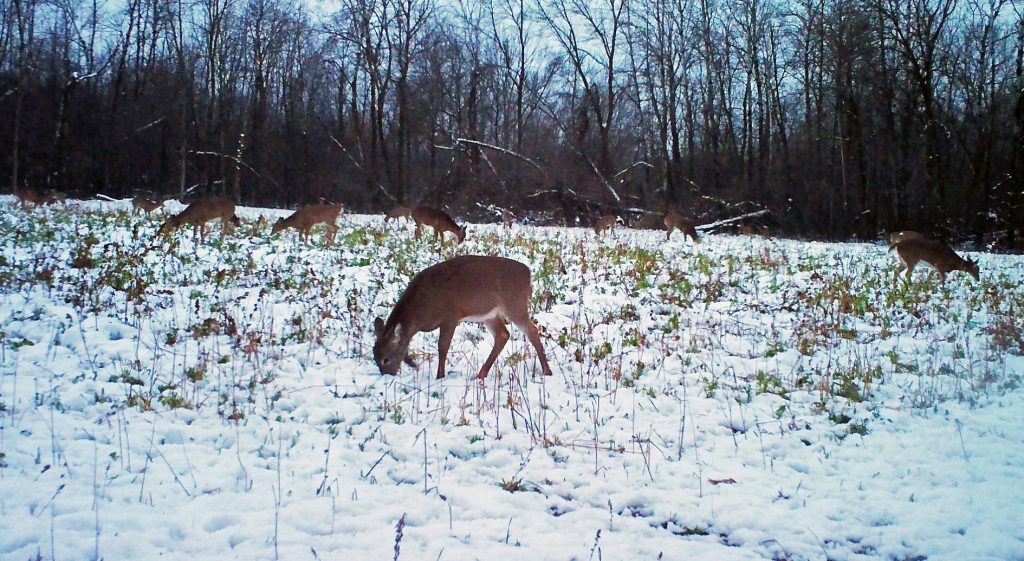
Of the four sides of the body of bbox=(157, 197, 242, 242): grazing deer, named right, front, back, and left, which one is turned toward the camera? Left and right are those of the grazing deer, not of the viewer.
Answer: left

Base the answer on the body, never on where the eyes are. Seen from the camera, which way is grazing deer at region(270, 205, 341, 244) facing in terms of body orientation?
to the viewer's left

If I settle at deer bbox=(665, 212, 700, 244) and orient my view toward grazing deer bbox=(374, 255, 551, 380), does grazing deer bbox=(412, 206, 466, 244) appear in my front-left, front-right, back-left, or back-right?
front-right

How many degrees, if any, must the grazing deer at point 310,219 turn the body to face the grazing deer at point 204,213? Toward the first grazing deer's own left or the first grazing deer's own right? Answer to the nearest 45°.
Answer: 0° — it already faces it

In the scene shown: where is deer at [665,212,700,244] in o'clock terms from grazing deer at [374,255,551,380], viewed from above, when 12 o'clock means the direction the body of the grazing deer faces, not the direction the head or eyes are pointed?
The deer is roughly at 4 o'clock from the grazing deer.

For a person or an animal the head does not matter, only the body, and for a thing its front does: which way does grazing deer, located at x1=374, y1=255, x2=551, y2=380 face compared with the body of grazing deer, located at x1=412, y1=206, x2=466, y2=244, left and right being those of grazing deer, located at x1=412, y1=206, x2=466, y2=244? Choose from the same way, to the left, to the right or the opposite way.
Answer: the opposite way

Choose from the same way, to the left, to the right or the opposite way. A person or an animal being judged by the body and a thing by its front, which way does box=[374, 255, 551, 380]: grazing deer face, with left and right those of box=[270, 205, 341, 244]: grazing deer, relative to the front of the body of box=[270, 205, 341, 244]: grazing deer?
the same way

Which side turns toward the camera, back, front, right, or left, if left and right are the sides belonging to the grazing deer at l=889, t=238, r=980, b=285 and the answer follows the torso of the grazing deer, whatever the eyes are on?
right

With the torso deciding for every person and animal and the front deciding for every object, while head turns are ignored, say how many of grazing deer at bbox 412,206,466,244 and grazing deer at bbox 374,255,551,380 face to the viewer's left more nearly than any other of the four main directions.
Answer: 1

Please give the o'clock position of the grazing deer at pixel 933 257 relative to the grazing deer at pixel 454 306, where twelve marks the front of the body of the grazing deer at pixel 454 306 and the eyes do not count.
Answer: the grazing deer at pixel 933 257 is roughly at 5 o'clock from the grazing deer at pixel 454 306.

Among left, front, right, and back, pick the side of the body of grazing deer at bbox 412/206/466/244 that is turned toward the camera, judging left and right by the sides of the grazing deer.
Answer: right

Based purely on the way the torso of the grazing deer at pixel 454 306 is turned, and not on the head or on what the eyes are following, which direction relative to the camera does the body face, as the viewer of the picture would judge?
to the viewer's left

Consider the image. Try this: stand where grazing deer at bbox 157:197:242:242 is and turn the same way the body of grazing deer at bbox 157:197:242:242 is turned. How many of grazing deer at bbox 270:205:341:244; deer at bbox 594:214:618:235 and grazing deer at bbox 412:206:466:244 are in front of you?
0

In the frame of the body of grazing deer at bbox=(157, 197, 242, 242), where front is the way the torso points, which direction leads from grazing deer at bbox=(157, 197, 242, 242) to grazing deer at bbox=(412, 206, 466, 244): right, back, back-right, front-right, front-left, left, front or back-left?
back
